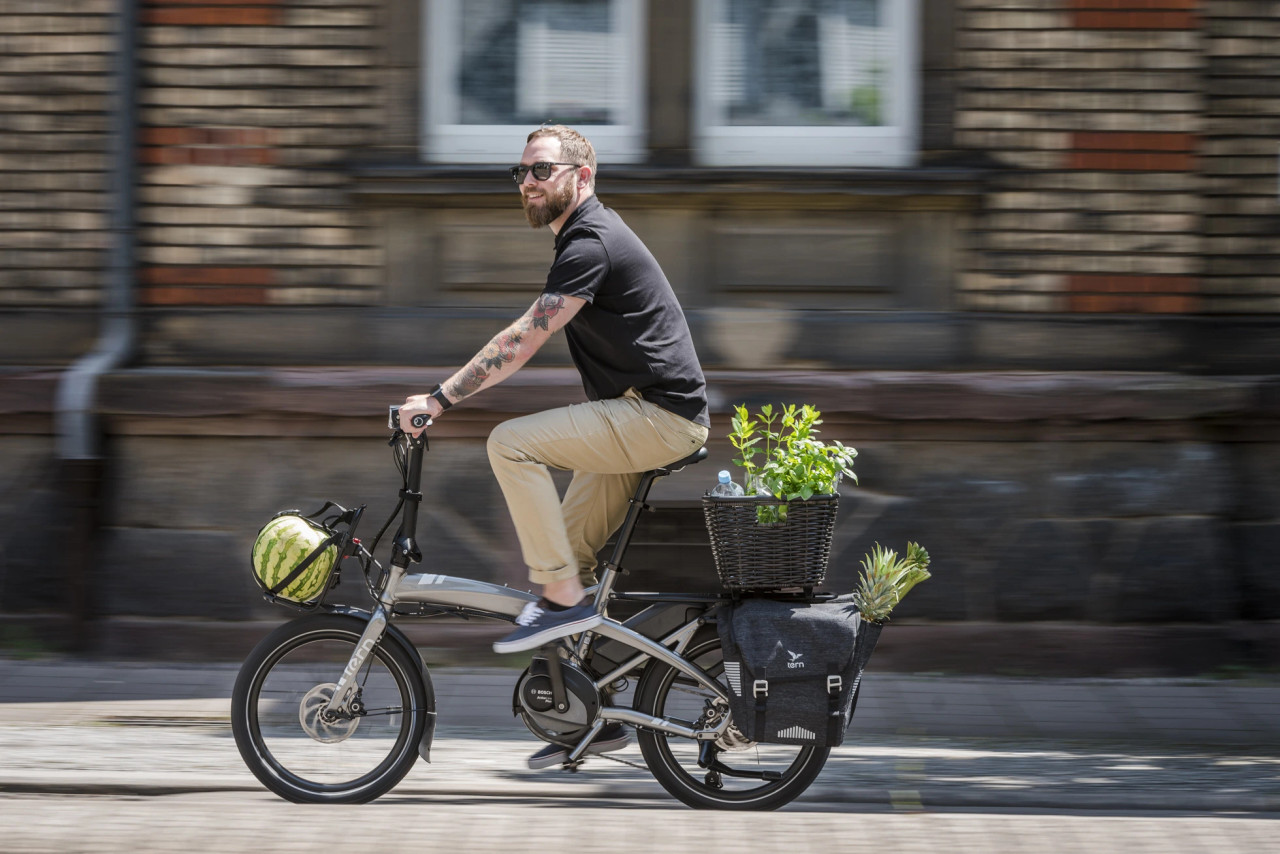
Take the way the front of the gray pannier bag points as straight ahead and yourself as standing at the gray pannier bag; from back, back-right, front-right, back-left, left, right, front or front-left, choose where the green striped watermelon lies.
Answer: right

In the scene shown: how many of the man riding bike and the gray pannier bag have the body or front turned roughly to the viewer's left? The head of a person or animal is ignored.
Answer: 1

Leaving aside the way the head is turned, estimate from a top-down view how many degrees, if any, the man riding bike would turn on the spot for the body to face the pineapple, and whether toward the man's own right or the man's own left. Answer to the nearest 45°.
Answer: approximately 180°

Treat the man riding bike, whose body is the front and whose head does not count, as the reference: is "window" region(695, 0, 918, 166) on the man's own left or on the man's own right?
on the man's own right

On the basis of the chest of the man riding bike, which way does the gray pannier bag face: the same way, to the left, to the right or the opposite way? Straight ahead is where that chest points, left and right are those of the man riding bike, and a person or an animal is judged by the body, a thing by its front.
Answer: to the left

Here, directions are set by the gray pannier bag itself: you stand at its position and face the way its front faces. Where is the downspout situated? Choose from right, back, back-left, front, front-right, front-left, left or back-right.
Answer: back-right

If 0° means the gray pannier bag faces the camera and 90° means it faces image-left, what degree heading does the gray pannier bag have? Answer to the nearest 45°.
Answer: approximately 0°

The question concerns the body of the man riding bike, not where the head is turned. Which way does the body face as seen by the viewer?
to the viewer's left
